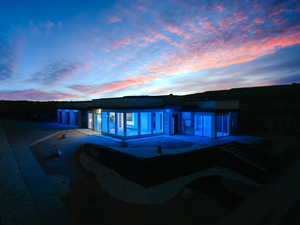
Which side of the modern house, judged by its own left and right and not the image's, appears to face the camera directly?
front
